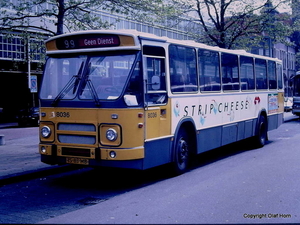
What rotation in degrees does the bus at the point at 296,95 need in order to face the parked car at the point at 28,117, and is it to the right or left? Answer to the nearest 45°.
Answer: approximately 45° to its right

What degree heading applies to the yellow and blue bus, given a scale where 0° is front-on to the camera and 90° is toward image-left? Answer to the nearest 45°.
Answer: approximately 45°

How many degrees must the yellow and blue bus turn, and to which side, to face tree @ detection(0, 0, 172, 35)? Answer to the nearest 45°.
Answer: approximately 135° to its right

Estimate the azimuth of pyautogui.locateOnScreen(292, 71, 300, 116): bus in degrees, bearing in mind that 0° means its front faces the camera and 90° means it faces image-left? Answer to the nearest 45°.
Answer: approximately 45°

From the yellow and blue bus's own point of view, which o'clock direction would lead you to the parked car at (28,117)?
The parked car is roughly at 4 o'clock from the yellow and blue bus.
